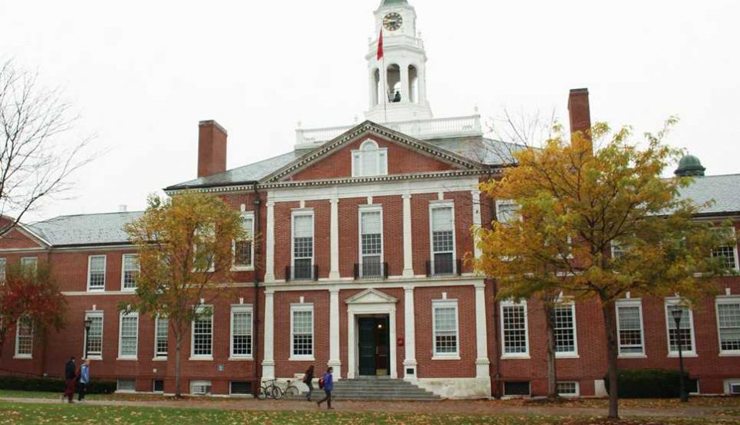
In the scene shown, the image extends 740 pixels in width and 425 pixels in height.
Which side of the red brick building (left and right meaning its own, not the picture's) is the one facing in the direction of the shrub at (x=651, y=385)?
left

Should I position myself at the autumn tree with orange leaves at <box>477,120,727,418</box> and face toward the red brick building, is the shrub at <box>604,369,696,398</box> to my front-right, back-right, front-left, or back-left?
front-right

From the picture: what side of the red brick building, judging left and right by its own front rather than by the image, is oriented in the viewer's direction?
front

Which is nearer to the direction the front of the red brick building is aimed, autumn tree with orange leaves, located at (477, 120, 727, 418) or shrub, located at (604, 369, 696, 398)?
the autumn tree with orange leaves

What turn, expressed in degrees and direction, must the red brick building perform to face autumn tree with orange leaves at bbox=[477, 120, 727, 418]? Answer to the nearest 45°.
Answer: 0° — it already faces it

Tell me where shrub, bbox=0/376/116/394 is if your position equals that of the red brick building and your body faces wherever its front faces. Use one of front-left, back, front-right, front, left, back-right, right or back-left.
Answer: right

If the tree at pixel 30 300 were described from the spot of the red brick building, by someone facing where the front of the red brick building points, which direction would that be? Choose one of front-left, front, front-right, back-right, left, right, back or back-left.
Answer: right

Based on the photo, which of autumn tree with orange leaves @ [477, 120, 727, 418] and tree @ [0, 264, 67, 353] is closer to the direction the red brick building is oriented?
the autumn tree with orange leaves
